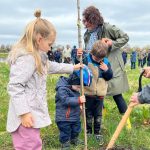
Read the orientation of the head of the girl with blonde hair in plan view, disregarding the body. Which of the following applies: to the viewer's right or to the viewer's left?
to the viewer's right

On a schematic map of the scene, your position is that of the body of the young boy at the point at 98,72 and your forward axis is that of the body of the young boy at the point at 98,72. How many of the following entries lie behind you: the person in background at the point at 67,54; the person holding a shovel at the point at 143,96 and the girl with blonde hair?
1

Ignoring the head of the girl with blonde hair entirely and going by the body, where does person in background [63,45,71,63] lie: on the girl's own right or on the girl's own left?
on the girl's own left

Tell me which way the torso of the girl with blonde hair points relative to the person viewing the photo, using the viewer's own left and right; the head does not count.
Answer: facing to the right of the viewer
